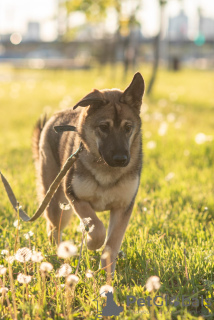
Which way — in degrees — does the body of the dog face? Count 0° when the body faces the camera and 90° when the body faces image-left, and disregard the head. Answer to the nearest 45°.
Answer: approximately 315°

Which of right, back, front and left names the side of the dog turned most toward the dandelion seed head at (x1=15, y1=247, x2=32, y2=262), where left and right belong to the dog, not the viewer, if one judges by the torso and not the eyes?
right
